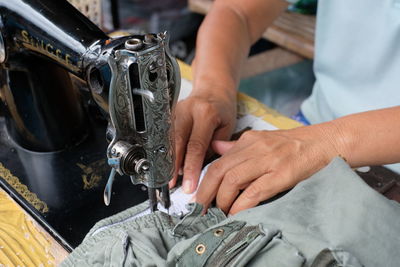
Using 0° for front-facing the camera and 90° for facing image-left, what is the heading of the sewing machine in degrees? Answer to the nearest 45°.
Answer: approximately 225°
